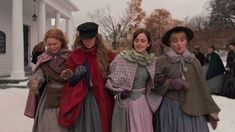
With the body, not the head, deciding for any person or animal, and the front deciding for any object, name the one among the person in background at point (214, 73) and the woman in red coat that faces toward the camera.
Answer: the woman in red coat

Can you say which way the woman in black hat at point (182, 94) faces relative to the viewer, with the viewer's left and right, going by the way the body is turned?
facing the viewer

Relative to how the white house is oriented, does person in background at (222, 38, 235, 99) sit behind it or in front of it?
in front

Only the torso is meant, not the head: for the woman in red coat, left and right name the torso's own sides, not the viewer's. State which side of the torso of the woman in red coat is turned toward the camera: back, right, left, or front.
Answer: front

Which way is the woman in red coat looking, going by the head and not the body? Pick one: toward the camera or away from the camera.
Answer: toward the camera
